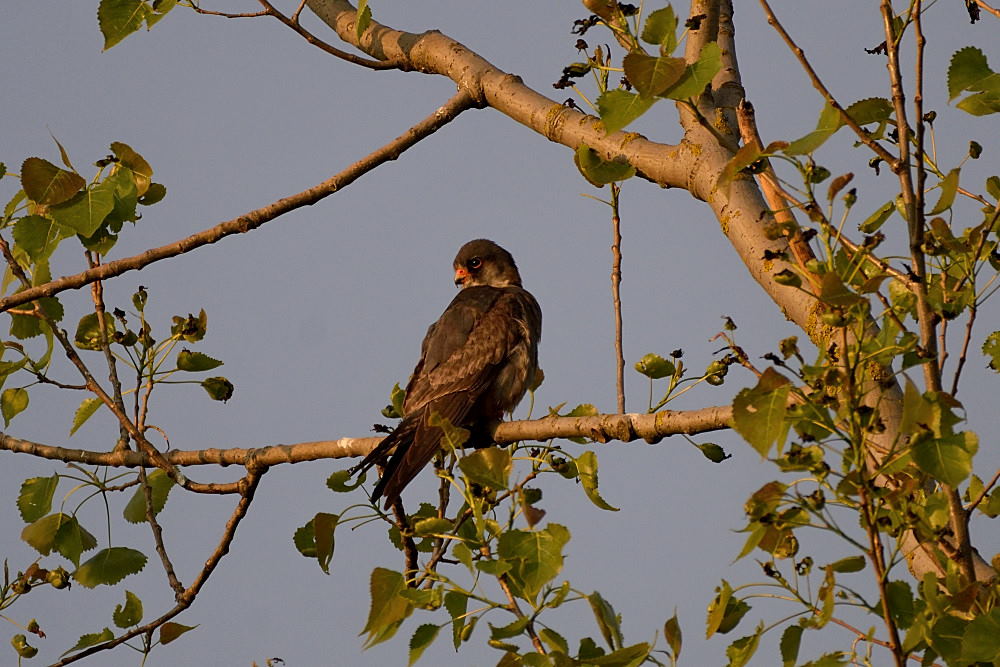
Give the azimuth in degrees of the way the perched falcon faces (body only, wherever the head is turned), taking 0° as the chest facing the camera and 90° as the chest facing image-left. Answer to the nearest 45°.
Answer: approximately 225°
